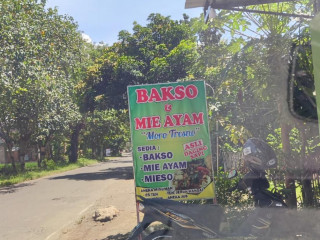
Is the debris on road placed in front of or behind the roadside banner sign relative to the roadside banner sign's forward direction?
behind

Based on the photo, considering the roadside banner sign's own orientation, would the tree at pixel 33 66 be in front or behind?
behind

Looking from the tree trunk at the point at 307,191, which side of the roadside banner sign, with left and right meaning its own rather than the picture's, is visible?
left

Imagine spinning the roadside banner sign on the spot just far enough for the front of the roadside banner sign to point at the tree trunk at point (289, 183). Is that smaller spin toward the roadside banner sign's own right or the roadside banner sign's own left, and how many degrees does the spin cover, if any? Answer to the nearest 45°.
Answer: approximately 90° to the roadside banner sign's own left

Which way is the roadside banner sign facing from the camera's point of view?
toward the camera
